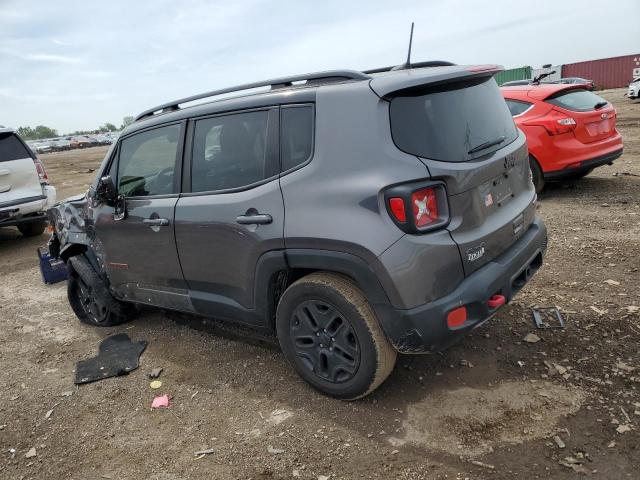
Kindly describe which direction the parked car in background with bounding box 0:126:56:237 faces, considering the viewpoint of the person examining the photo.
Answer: facing away from the viewer and to the left of the viewer

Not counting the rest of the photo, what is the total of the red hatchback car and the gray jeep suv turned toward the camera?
0

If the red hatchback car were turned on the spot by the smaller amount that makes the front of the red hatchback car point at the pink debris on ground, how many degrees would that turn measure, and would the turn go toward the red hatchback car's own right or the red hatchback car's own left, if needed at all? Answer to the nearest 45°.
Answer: approximately 90° to the red hatchback car's own left

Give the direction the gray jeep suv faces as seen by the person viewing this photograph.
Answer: facing away from the viewer and to the left of the viewer

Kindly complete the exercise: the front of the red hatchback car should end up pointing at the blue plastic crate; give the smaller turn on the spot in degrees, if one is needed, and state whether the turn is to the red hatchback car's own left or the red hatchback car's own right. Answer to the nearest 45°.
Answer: approximately 90° to the red hatchback car's own left

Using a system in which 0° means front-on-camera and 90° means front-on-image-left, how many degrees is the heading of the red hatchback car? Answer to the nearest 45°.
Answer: approximately 135°

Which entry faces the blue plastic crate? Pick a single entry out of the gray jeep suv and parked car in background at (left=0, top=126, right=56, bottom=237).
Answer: the gray jeep suv

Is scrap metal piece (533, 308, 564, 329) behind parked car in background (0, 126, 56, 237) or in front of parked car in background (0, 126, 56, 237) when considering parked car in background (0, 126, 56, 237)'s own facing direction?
behind

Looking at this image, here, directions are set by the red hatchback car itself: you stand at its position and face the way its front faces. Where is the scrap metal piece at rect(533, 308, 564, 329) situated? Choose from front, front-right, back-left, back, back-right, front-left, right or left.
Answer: back-left

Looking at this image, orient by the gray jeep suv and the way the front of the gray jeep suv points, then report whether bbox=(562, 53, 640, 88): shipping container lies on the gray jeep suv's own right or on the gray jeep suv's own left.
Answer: on the gray jeep suv's own right

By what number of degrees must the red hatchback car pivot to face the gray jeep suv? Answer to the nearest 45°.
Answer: approximately 135° to its left
